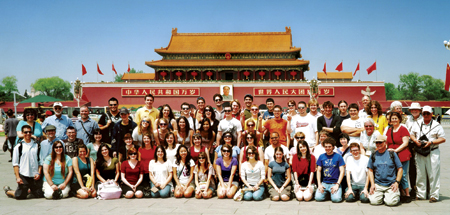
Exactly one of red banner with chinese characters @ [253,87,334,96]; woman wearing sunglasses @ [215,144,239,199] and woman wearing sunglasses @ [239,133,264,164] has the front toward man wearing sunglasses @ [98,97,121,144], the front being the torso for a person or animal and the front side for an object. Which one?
the red banner with chinese characters

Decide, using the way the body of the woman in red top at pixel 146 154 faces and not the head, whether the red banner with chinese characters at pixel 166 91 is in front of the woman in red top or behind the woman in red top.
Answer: behind

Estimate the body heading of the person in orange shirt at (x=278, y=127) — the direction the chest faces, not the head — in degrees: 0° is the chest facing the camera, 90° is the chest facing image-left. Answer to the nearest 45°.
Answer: approximately 0°

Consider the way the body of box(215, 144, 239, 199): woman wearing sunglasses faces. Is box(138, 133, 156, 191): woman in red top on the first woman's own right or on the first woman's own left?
on the first woman's own right

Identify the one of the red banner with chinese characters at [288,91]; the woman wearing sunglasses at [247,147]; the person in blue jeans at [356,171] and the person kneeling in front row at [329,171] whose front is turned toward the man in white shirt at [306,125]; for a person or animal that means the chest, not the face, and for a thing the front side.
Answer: the red banner with chinese characters

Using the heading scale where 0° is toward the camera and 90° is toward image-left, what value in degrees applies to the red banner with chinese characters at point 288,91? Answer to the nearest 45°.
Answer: approximately 0°

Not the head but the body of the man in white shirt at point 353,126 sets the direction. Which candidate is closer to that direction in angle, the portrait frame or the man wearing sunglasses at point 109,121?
the man wearing sunglasses

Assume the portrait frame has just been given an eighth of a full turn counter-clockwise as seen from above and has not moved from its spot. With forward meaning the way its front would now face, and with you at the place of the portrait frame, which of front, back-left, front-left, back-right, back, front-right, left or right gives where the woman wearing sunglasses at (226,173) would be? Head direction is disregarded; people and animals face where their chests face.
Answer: front-right

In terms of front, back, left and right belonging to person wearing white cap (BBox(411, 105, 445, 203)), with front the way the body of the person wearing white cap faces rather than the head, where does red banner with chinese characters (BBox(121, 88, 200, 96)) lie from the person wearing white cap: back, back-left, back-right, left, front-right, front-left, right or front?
back-right

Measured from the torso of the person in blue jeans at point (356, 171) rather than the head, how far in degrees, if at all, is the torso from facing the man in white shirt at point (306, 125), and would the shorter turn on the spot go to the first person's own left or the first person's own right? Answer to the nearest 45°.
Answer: approximately 135° to the first person's own right
